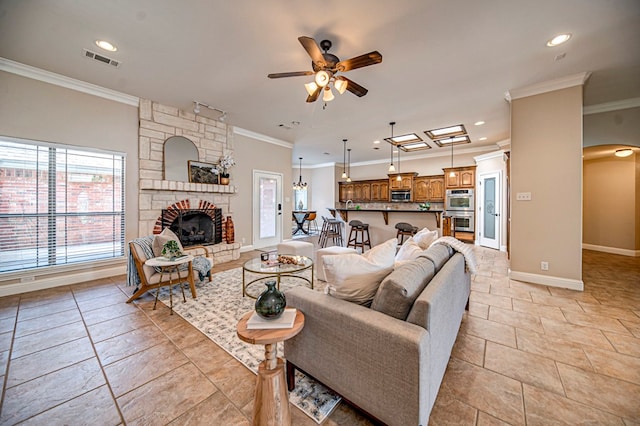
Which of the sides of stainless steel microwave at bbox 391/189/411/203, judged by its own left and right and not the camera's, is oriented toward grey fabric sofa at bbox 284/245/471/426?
front

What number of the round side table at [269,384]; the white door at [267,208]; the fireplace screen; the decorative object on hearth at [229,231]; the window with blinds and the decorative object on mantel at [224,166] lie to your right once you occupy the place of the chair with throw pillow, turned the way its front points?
1

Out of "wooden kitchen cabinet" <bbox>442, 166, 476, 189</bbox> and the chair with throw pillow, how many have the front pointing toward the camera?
1

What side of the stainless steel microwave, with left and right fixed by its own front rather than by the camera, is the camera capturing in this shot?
front

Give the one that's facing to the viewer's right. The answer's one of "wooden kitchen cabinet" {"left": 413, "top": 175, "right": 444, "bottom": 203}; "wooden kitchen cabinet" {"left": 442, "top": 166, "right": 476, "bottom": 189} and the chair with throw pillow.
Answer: the chair with throw pillow

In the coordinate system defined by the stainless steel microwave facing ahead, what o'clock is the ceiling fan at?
The ceiling fan is roughly at 12 o'clock from the stainless steel microwave.

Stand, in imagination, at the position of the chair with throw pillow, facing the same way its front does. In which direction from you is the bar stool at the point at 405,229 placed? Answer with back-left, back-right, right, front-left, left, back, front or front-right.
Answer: front

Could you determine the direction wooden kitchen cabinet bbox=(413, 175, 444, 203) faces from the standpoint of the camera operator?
facing the viewer

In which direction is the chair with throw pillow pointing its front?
to the viewer's right

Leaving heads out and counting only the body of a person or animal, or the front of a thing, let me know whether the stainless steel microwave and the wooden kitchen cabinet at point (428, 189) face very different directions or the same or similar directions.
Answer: same or similar directions

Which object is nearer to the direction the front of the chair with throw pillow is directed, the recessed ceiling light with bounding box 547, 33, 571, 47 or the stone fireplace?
the recessed ceiling light

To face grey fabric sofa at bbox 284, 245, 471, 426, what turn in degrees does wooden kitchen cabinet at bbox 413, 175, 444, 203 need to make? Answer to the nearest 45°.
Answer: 0° — it already faces it

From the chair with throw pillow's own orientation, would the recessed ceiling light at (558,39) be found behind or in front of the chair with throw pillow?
in front

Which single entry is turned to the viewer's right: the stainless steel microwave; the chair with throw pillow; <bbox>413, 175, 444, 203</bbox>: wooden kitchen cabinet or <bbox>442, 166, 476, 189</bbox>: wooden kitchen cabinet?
the chair with throw pillow

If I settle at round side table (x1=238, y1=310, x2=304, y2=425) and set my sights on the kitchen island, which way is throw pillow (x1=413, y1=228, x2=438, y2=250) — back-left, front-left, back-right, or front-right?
front-right

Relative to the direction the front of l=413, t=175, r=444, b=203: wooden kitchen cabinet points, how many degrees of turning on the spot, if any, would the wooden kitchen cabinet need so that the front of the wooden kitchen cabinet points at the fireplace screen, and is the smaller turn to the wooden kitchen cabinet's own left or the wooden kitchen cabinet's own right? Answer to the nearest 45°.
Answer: approximately 45° to the wooden kitchen cabinet's own right
